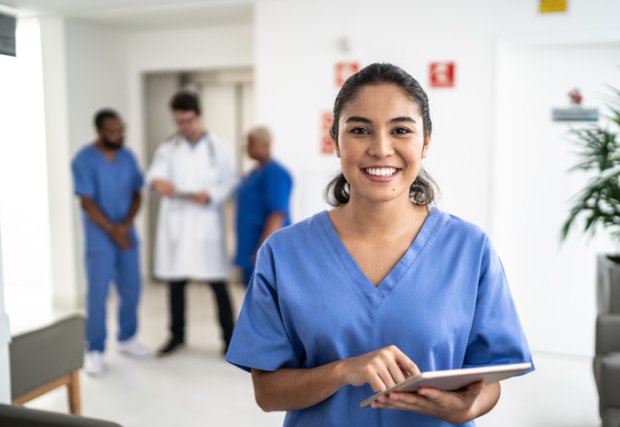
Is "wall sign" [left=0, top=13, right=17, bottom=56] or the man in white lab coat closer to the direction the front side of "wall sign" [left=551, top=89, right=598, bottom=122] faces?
the wall sign

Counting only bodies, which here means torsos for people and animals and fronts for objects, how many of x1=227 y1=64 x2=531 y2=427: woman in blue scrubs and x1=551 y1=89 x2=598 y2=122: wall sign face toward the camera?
2

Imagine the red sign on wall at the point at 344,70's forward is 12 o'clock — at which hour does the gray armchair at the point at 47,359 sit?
The gray armchair is roughly at 1 o'clock from the red sign on wall.

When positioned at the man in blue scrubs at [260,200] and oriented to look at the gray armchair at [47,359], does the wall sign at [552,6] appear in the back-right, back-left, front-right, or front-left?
back-left

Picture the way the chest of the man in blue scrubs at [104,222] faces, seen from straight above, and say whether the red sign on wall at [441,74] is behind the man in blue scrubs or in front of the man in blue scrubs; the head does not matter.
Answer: in front

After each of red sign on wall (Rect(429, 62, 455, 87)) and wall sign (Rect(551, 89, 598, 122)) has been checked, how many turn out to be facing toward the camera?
2
